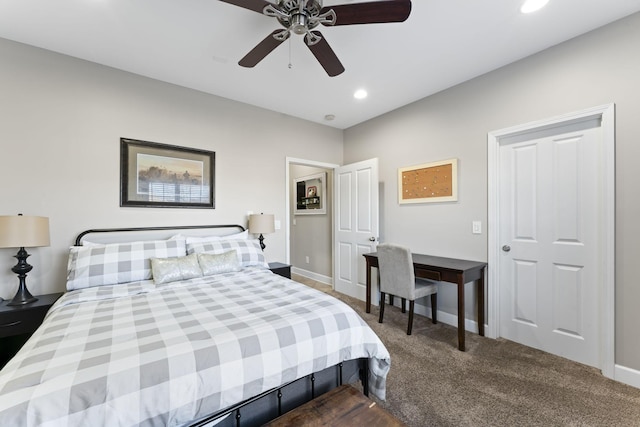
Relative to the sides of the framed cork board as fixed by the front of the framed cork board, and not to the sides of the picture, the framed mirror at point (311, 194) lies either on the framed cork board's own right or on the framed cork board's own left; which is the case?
on the framed cork board's own right

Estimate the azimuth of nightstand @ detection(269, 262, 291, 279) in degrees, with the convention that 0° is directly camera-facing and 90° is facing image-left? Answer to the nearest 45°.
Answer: approximately 315°

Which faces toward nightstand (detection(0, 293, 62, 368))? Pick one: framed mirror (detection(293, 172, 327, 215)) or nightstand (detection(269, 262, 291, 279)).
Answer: the framed mirror

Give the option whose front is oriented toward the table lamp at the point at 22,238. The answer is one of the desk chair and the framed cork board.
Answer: the framed cork board

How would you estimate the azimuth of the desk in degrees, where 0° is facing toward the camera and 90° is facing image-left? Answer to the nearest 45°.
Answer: approximately 45°

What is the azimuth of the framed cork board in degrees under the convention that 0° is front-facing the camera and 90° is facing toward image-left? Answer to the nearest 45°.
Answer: approximately 45°

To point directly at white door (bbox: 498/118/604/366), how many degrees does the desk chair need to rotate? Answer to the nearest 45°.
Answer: approximately 45° to its right

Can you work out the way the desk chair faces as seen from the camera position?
facing away from the viewer and to the right of the viewer

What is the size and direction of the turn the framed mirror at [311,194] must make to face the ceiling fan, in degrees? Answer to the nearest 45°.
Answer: approximately 45° to its left
